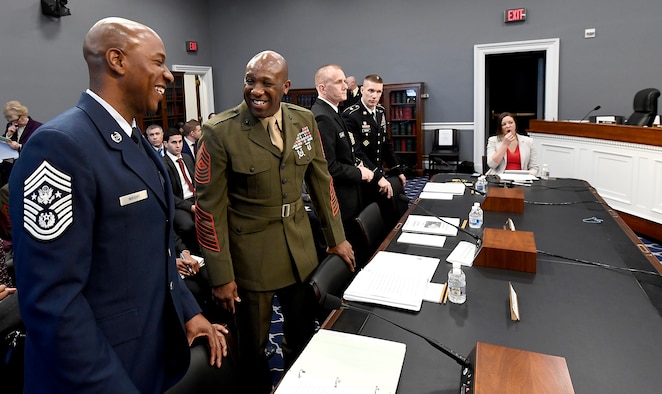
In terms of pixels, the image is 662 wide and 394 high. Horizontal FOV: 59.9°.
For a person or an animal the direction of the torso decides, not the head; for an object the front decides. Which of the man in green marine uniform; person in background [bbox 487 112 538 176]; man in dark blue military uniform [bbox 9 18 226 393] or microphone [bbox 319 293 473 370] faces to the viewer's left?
the microphone

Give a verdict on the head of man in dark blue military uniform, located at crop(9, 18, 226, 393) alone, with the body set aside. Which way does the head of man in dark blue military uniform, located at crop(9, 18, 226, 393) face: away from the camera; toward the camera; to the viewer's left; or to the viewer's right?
to the viewer's right

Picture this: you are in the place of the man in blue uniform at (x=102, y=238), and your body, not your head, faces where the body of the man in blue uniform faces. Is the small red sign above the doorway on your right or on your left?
on your left

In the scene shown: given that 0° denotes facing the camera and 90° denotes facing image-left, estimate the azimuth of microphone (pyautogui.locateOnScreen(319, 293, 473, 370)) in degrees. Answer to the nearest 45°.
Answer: approximately 90°

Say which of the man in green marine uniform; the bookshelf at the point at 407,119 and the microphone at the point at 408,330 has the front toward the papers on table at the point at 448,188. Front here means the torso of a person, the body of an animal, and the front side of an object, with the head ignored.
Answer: the bookshelf

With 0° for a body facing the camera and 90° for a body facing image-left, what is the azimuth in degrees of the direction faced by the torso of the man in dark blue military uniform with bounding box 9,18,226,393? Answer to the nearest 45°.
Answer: approximately 270°
